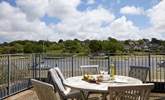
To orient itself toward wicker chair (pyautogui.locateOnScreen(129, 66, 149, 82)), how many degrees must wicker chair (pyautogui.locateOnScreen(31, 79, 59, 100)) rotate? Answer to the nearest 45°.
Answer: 0° — it already faces it

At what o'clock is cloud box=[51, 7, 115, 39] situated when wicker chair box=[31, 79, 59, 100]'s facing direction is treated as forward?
The cloud is roughly at 11 o'clock from the wicker chair.

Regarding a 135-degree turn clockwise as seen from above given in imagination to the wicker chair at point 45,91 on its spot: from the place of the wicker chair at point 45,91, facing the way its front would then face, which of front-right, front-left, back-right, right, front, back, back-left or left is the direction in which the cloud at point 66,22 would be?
back

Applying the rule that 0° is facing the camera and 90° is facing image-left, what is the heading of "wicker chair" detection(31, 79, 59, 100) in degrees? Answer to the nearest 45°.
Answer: approximately 225°
